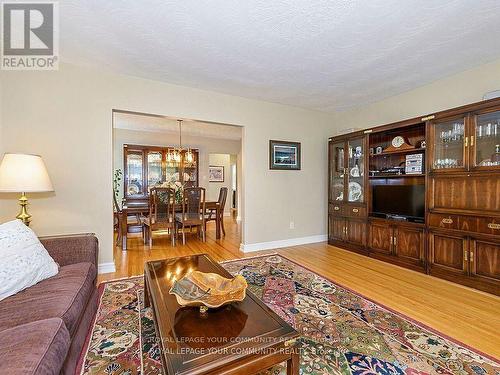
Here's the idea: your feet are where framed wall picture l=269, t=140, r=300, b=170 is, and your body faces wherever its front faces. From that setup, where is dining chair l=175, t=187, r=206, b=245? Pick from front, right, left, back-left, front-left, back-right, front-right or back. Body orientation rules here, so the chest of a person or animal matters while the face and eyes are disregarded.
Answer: back-right

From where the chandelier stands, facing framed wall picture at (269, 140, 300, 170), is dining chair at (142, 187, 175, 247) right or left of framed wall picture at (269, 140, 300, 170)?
right

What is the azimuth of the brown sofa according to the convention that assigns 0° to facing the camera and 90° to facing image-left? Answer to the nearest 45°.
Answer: approximately 270°

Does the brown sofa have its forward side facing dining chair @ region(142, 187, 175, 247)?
no

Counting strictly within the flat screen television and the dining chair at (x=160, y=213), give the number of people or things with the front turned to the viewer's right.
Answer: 0

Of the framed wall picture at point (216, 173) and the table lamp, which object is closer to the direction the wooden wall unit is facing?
the table lamp

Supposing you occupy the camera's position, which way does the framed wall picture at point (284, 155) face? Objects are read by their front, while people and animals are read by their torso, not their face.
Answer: facing the viewer and to the right of the viewer

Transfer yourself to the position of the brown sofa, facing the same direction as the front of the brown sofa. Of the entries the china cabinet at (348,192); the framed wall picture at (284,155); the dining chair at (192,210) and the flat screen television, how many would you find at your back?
0

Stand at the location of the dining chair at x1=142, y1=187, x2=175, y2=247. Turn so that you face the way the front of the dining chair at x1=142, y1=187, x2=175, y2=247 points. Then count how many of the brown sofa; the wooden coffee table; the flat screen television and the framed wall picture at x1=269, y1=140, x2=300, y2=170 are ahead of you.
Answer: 0

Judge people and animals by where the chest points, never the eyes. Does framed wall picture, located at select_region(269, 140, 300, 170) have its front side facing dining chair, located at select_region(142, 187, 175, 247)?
no

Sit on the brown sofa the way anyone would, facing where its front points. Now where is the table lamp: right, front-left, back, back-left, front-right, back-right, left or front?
left

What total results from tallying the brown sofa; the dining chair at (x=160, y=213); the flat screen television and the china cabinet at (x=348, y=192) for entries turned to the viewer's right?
1

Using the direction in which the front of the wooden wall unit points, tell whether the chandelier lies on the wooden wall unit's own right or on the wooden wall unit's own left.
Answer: on the wooden wall unit's own right

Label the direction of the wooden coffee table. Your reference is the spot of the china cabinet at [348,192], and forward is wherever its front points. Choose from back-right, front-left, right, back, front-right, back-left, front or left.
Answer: front-left

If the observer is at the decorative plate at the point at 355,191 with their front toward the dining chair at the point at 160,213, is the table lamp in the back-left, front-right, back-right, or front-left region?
front-left

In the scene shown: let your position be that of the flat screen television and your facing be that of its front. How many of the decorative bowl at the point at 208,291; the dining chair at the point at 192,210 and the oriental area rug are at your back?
0
